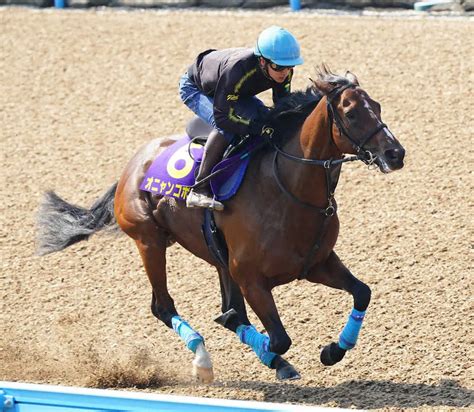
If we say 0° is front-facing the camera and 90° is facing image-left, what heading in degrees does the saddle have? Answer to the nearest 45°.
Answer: approximately 315°
